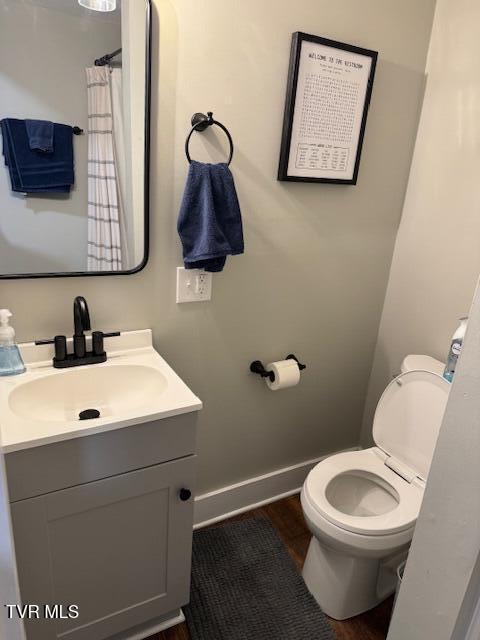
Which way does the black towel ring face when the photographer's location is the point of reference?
facing the viewer and to the right of the viewer

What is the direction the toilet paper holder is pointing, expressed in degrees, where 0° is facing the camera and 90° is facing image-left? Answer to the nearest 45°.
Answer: approximately 315°

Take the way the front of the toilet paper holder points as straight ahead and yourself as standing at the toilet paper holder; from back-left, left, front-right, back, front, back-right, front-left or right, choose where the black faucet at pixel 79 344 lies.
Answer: right

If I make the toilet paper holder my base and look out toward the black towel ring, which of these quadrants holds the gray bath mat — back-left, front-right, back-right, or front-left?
front-left

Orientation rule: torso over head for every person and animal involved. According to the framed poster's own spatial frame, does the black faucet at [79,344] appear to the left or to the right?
on its right

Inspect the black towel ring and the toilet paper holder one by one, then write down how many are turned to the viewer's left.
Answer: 0

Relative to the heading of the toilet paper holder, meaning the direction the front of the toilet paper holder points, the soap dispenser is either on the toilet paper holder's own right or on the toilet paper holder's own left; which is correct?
on the toilet paper holder's own right

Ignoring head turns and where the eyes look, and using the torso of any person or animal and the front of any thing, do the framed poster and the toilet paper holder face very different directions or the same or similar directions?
same or similar directions

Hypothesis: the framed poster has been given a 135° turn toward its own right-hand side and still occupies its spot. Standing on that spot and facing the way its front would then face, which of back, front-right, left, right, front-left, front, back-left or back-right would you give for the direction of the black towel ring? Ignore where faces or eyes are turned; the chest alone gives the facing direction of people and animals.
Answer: front-left
